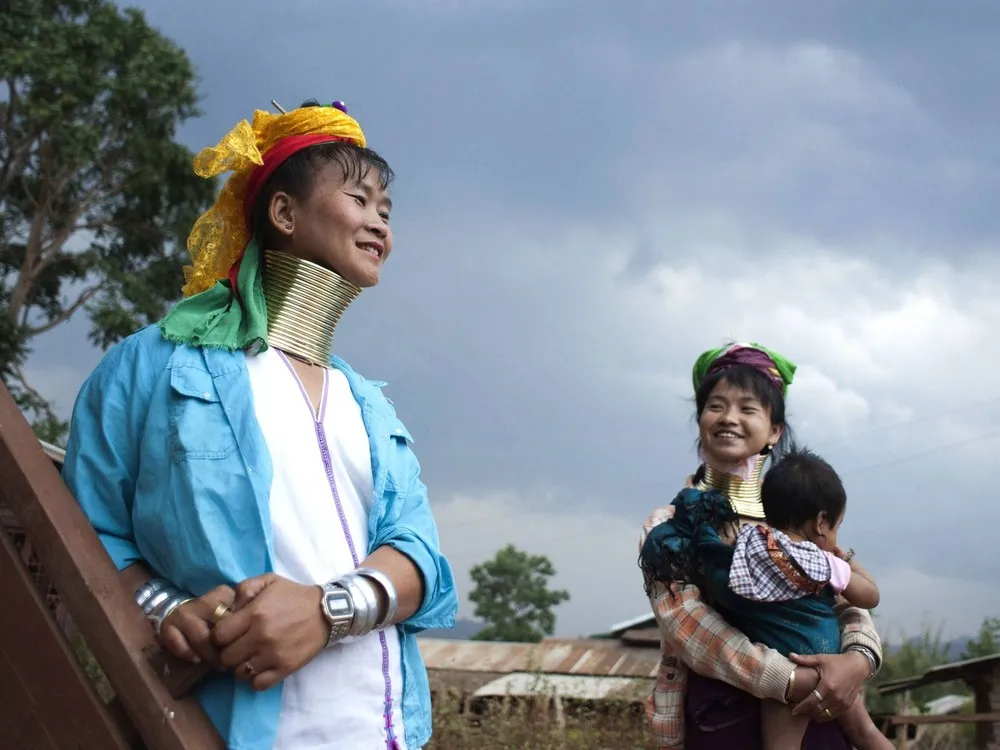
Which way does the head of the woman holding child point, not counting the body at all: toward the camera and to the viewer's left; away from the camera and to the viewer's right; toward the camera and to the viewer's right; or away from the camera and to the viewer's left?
toward the camera and to the viewer's left

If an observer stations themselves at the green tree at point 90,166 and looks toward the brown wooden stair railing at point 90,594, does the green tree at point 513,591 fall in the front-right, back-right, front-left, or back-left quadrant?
back-left

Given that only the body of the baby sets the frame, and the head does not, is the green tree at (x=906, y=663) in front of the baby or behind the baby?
in front

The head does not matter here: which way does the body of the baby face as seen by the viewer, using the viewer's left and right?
facing away from the viewer and to the right of the viewer

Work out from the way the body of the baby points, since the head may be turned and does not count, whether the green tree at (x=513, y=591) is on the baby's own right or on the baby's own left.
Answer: on the baby's own left

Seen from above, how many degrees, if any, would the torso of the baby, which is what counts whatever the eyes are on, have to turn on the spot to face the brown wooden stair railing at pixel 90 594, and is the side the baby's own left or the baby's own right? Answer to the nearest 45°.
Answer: approximately 180°

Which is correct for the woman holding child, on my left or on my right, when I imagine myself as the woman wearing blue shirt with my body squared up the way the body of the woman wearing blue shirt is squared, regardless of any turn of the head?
on my left

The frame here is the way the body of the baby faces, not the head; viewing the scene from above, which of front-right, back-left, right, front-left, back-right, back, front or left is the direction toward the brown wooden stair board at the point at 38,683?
back

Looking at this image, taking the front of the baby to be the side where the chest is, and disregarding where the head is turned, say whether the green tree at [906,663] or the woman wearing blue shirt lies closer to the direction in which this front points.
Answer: the green tree

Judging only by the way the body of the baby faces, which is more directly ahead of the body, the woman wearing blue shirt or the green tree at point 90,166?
the green tree

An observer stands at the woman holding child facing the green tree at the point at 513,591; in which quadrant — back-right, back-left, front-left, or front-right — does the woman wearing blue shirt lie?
back-left

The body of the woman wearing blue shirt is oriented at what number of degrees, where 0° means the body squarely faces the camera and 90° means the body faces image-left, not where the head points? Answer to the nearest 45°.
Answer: approximately 315°

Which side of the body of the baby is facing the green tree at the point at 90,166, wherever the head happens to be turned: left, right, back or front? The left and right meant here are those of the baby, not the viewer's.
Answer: left

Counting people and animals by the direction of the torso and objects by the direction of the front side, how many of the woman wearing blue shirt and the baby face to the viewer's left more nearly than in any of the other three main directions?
0

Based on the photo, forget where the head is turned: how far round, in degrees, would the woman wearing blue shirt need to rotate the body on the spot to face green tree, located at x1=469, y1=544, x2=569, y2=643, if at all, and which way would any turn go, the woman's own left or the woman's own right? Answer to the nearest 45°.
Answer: approximately 135° to the woman's own left
